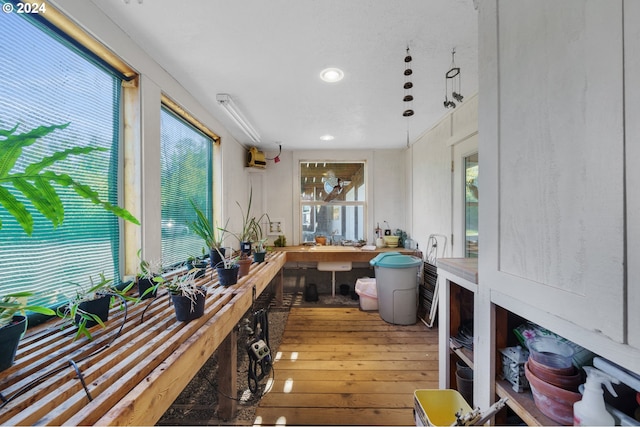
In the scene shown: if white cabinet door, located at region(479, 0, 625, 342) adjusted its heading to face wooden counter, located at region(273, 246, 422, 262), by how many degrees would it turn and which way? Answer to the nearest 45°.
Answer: approximately 90° to its right

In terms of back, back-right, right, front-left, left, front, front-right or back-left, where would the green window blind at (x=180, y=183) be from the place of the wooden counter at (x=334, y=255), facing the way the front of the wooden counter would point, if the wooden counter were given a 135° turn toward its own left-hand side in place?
back

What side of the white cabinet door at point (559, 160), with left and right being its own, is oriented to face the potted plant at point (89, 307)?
front

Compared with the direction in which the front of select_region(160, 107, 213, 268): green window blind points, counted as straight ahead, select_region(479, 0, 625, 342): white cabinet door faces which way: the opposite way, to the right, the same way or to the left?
the opposite way

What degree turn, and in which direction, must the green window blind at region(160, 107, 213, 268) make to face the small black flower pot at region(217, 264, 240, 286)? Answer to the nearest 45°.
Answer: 0° — it already faces it

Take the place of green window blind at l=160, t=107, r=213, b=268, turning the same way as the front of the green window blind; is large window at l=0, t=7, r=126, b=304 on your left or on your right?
on your right

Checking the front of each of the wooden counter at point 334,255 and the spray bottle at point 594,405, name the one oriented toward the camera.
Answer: the wooden counter

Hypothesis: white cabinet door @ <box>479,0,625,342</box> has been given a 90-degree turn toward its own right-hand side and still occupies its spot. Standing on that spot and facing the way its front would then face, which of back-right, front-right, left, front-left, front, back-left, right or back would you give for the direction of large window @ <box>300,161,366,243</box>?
front

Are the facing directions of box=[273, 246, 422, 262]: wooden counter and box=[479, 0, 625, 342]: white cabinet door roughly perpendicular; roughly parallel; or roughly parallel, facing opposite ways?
roughly perpendicular

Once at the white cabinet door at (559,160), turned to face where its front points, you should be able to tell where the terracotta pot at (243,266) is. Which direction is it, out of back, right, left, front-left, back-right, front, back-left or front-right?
front-right

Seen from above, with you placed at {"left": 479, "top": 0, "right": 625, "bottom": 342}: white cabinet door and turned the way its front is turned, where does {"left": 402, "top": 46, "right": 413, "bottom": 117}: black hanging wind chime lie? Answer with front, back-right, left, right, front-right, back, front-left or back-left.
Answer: right

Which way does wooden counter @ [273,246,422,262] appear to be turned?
toward the camera
